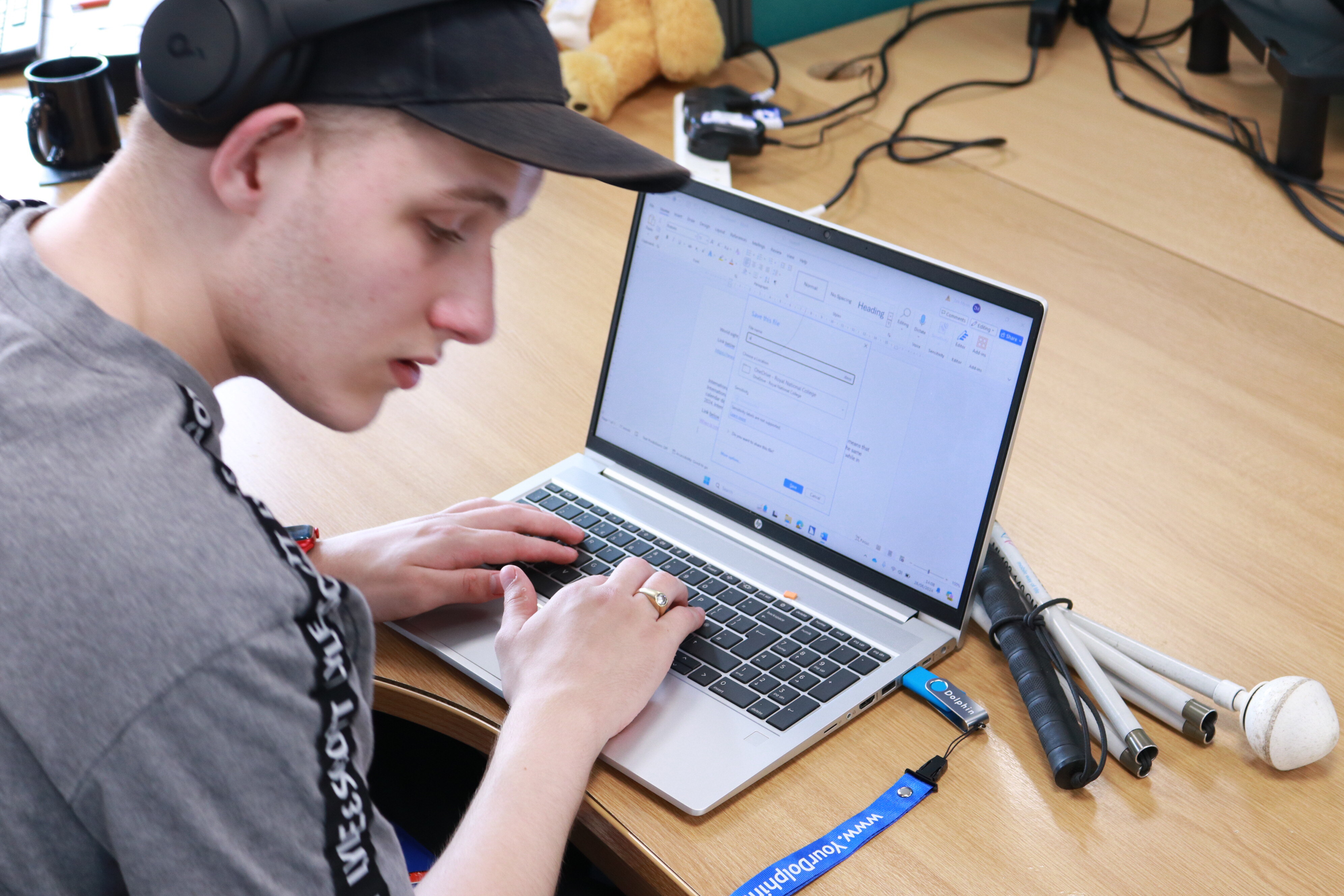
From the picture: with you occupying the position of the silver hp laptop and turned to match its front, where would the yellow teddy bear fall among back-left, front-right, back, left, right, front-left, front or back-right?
back-right

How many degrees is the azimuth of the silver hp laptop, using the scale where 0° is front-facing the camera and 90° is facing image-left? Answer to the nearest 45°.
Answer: approximately 45°

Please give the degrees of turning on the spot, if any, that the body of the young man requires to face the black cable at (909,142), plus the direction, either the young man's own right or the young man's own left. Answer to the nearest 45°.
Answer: approximately 45° to the young man's own left

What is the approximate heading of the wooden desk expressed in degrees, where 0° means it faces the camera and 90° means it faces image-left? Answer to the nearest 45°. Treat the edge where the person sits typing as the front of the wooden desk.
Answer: approximately 45°

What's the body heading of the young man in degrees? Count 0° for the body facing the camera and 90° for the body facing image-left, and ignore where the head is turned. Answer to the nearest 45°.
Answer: approximately 270°

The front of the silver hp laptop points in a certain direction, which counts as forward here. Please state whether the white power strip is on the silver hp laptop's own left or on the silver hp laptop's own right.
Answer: on the silver hp laptop's own right

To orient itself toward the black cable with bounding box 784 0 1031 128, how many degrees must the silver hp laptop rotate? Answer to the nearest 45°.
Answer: approximately 135° to its right
